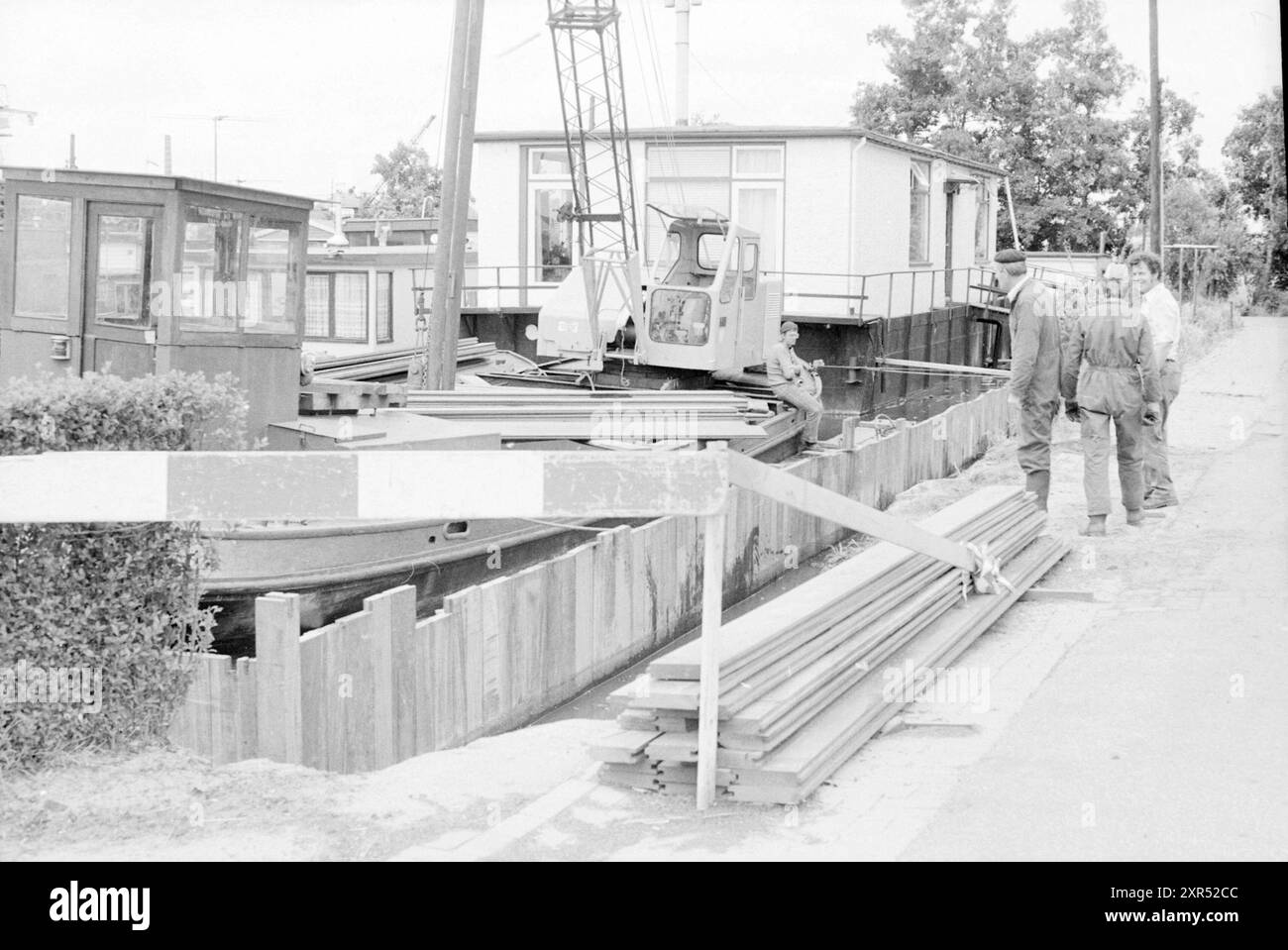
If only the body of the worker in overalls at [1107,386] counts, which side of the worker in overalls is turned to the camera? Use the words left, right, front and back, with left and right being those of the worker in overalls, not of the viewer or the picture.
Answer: back

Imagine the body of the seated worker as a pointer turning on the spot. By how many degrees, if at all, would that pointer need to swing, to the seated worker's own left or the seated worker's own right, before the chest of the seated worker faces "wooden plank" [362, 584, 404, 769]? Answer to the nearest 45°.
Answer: approximately 90° to the seated worker's own right

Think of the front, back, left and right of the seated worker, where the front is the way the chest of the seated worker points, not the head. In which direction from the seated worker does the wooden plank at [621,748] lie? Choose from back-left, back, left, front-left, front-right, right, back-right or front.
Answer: right

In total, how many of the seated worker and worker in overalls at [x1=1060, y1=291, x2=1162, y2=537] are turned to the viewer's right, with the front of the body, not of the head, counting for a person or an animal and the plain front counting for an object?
1

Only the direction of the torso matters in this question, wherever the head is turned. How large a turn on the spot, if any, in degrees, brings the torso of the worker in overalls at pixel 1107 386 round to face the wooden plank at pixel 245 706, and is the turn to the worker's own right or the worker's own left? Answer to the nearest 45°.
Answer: approximately 135° to the worker's own left

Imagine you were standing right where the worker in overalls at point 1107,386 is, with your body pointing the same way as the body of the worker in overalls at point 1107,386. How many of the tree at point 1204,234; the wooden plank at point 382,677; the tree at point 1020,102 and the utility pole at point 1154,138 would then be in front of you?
3

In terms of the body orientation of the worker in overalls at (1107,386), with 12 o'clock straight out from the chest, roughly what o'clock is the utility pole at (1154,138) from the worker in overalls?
The utility pole is roughly at 12 o'clock from the worker in overalls.

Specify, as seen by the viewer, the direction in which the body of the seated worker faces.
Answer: to the viewer's right

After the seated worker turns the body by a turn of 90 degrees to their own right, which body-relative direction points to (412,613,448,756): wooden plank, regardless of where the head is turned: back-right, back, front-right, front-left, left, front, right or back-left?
front

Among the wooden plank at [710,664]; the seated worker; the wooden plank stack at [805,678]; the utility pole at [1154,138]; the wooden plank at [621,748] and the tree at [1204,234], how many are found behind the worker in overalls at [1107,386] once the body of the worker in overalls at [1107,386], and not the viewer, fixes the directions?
3

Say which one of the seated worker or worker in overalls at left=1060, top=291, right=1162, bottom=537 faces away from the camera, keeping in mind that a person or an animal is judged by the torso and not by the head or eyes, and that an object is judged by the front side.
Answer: the worker in overalls

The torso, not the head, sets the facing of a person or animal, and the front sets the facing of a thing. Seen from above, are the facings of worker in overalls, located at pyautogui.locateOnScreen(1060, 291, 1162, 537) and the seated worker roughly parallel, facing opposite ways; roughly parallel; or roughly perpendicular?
roughly perpendicular

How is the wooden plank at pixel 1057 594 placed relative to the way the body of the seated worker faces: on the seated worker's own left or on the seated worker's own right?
on the seated worker's own right

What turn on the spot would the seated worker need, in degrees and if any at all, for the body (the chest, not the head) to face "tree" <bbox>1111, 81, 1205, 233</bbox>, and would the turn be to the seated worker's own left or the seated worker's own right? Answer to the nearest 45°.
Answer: approximately 90° to the seated worker's own left

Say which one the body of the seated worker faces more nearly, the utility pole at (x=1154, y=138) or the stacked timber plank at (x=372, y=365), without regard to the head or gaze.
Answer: the utility pole

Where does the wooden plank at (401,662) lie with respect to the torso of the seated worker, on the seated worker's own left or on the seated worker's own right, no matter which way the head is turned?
on the seated worker's own right
